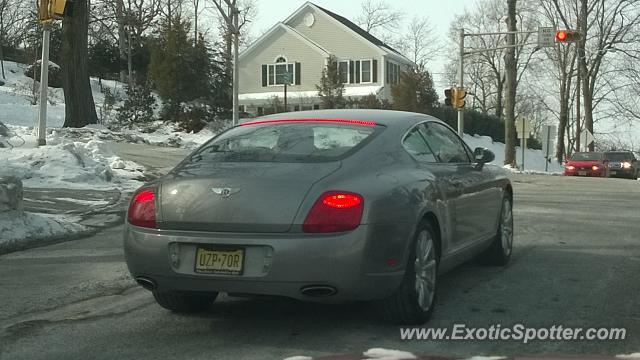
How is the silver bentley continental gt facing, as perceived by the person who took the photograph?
facing away from the viewer and to the right of the viewer

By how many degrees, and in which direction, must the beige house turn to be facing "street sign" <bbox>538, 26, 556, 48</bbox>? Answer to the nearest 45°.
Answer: approximately 45° to its left

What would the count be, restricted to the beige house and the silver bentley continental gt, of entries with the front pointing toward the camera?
1

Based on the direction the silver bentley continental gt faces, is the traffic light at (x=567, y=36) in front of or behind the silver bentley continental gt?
in front

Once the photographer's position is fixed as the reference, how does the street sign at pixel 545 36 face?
facing the viewer

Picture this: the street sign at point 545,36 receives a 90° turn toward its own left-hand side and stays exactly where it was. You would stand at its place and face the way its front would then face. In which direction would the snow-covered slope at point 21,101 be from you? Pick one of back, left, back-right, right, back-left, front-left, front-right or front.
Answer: back

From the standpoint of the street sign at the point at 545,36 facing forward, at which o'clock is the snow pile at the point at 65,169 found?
The snow pile is roughly at 1 o'clock from the street sign.

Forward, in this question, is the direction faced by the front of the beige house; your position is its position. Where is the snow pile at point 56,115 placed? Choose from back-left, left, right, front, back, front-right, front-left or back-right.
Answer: front-right

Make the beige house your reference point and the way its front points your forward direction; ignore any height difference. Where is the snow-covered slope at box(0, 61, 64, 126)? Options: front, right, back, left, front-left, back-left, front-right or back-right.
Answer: front-right

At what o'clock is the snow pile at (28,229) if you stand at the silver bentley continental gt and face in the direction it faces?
The snow pile is roughly at 9 o'clock from the silver bentley continental gt.

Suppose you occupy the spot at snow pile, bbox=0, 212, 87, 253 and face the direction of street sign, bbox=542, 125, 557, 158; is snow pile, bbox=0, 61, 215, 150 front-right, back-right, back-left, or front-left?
front-left

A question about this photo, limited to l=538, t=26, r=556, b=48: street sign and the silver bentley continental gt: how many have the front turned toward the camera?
1

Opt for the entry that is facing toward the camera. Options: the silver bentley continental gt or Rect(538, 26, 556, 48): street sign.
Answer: the street sign

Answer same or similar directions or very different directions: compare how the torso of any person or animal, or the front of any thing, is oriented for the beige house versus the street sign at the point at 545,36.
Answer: same or similar directions

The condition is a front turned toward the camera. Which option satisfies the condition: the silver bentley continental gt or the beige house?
the beige house

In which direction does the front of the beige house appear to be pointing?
toward the camera

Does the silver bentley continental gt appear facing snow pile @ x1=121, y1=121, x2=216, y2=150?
no

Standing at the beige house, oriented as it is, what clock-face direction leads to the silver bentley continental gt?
The silver bentley continental gt is roughly at 12 o'clock from the beige house.

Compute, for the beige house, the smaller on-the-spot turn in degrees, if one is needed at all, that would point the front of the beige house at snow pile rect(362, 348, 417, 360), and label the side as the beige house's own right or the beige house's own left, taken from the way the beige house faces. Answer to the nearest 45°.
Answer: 0° — it already faces it
